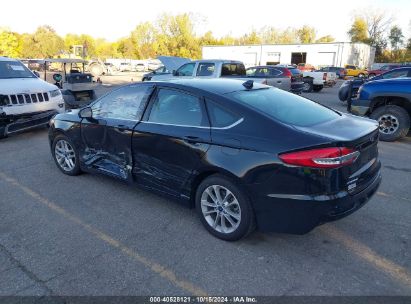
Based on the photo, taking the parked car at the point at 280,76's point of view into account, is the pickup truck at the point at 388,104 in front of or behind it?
behind

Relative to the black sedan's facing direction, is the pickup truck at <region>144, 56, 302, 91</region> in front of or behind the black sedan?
in front

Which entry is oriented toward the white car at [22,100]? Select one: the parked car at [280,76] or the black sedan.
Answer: the black sedan

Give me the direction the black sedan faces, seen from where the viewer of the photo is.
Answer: facing away from the viewer and to the left of the viewer

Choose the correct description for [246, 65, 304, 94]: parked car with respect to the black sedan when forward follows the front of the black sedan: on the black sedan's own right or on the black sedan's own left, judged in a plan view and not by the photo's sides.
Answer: on the black sedan's own right

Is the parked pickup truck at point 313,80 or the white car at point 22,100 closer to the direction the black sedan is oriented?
the white car

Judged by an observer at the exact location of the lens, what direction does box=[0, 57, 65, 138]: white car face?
facing the viewer and to the right of the viewer

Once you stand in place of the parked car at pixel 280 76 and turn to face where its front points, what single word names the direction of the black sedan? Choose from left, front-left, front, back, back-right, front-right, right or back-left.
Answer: back-left

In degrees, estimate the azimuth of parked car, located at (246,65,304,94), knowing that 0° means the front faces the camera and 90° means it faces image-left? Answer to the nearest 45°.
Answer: approximately 135°

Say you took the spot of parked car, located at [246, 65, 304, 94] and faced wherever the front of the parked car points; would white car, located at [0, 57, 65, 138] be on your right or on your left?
on your left

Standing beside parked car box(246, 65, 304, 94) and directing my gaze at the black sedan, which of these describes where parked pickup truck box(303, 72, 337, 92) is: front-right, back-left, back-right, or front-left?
back-left

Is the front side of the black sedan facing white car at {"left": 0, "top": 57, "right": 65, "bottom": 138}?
yes

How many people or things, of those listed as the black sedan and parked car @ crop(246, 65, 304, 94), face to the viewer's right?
0

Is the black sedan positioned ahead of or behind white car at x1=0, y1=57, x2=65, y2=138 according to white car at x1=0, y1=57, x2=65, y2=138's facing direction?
ahead

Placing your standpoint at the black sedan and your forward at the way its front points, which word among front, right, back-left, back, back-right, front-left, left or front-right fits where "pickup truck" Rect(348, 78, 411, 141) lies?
right

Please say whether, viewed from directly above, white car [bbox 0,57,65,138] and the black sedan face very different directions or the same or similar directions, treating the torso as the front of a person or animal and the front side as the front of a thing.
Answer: very different directions
